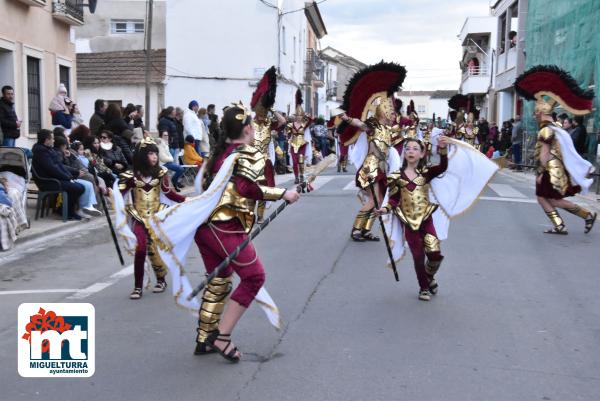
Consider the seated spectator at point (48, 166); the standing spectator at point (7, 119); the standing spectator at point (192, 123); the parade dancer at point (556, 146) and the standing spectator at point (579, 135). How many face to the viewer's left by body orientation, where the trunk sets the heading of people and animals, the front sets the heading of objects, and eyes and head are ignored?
2

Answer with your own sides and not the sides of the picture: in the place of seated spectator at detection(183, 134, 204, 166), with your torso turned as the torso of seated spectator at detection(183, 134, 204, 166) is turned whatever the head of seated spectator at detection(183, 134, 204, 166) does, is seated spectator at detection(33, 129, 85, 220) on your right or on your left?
on your right

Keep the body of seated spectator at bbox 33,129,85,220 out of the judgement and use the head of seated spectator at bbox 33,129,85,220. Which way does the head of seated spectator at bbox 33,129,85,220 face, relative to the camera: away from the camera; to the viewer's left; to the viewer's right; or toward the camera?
to the viewer's right

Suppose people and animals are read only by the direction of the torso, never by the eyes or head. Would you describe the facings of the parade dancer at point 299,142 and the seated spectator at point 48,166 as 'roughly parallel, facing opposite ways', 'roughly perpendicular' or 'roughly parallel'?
roughly perpendicular

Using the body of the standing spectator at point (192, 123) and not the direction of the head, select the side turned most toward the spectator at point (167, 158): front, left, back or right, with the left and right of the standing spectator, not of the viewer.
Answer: right

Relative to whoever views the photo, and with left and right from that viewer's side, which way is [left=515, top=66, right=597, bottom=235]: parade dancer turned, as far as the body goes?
facing to the left of the viewer

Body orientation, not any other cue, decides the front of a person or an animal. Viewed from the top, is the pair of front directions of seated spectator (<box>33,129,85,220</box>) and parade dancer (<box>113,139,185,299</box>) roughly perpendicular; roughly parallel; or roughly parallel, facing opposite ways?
roughly perpendicular

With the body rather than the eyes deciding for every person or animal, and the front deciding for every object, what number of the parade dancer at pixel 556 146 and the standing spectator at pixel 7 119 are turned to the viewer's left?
1

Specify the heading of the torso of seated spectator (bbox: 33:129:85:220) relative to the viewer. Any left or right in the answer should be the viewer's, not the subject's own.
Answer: facing to the right of the viewer

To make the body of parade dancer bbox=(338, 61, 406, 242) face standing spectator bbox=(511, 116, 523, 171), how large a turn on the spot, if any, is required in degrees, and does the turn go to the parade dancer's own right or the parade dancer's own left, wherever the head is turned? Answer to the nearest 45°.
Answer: approximately 135° to the parade dancer's own left

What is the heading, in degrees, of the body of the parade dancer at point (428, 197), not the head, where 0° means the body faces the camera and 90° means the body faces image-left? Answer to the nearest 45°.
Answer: approximately 0°

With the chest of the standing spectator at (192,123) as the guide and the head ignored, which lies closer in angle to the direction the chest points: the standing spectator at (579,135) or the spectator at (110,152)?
the standing spectator

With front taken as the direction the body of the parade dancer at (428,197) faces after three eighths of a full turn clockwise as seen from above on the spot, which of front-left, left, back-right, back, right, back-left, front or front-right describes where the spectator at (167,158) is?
front
